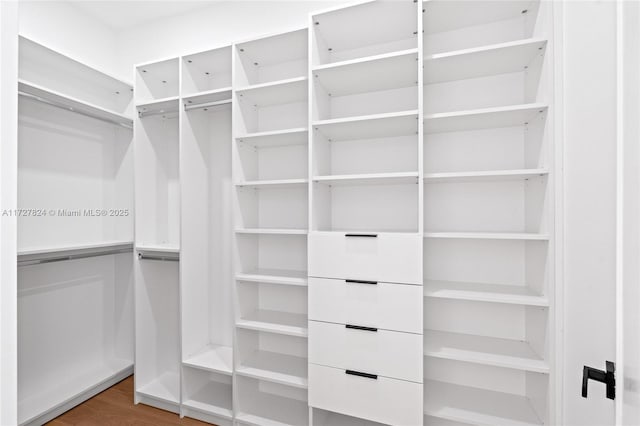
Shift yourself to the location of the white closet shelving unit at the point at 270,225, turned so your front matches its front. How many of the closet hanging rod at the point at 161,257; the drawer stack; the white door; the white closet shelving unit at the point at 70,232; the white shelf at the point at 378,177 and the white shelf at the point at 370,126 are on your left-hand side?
4

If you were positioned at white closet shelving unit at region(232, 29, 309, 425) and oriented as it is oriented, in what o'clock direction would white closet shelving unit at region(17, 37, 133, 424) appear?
white closet shelving unit at region(17, 37, 133, 424) is roughly at 2 o'clock from white closet shelving unit at region(232, 29, 309, 425).

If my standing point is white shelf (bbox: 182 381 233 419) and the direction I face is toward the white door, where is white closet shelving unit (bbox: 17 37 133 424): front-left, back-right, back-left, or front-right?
back-right

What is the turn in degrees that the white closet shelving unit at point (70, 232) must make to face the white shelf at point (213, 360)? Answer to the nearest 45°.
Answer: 0° — it already faces it

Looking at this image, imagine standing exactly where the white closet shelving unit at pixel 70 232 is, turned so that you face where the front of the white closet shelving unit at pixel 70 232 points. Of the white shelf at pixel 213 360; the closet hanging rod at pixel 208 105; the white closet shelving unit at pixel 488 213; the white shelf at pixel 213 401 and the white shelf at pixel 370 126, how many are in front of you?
5

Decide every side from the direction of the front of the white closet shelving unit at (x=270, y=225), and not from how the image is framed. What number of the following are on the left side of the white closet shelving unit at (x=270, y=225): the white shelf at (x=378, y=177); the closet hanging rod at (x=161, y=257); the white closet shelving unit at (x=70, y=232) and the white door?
2

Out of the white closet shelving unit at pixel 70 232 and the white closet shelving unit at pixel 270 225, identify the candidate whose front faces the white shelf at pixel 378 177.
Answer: the white closet shelving unit at pixel 70 232

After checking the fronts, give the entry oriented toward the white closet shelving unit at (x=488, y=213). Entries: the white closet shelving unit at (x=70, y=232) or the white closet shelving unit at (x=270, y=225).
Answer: the white closet shelving unit at (x=70, y=232)

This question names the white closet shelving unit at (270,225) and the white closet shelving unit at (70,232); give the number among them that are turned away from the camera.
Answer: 0

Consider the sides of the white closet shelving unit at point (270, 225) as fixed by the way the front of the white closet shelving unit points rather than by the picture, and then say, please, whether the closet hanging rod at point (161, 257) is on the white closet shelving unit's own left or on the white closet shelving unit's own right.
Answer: on the white closet shelving unit's own right

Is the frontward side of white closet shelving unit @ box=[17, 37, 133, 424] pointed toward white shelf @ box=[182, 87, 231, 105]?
yes

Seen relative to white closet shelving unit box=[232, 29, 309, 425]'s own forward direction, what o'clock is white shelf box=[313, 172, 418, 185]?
The white shelf is roughly at 9 o'clock from the white closet shelving unit.

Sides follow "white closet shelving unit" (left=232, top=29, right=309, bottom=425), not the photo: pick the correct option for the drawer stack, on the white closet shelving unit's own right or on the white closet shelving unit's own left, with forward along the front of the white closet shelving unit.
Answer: on the white closet shelving unit's own left
